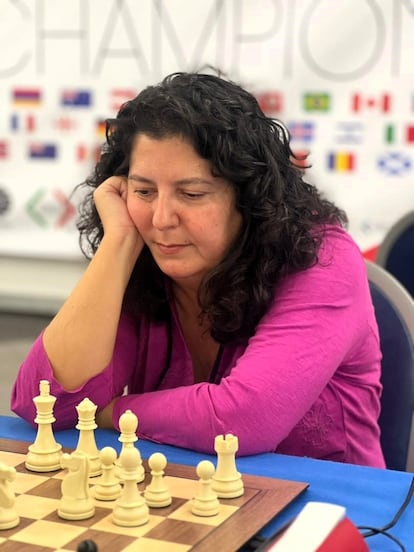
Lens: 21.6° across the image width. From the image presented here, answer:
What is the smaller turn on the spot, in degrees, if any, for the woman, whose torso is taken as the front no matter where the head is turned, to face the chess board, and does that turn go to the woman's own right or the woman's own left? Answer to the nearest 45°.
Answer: approximately 45° to the woman's own left

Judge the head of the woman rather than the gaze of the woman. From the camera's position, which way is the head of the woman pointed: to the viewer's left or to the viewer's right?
to the viewer's left

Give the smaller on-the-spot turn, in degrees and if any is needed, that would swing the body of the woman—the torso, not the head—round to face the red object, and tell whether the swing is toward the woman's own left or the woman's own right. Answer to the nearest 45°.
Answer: approximately 45° to the woman's own left

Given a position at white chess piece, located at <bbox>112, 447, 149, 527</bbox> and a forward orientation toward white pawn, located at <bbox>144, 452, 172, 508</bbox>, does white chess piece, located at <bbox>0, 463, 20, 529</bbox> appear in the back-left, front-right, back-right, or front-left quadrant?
back-left

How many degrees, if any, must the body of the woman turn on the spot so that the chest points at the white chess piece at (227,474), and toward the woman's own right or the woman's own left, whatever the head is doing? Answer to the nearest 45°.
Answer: approximately 45° to the woman's own left

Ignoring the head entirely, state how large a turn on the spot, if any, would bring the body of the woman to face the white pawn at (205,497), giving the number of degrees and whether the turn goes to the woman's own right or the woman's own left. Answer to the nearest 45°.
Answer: approximately 45° to the woman's own left

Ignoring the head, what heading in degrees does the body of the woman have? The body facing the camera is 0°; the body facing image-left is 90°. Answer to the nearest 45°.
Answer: approximately 45°
